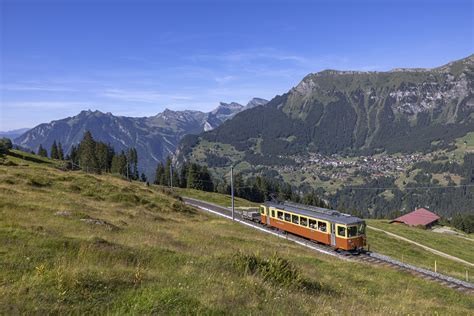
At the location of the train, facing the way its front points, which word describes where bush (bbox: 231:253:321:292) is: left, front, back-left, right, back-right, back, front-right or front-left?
front-right

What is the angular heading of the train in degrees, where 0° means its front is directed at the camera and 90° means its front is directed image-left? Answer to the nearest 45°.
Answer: approximately 315°
